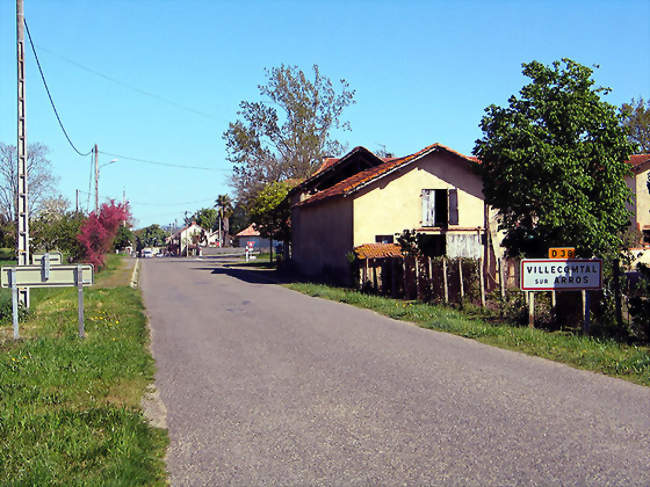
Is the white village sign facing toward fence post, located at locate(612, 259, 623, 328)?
no

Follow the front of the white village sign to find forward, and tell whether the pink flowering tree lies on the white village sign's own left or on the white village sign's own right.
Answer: on the white village sign's own right

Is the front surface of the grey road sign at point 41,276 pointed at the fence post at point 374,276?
no

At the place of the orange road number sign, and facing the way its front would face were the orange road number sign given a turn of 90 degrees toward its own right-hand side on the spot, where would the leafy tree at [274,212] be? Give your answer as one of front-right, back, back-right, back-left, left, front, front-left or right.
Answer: front-right

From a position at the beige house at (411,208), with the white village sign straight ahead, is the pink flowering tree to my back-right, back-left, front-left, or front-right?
back-right

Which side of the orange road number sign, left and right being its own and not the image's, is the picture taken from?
front

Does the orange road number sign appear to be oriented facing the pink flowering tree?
no

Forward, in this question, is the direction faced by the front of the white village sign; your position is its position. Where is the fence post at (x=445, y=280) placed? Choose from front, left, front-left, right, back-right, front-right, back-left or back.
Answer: back-right

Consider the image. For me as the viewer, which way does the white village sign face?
facing the viewer

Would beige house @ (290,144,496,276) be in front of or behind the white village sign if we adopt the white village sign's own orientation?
behind

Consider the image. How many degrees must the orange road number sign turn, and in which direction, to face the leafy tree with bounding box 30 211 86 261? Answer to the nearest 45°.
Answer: approximately 135° to its right

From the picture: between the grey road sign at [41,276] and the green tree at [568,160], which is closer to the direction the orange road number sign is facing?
the grey road sign

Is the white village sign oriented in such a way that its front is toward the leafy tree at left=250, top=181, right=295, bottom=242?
no
